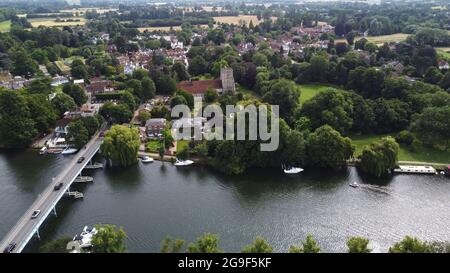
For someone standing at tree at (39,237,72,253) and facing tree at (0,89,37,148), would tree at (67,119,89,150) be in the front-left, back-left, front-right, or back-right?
front-right

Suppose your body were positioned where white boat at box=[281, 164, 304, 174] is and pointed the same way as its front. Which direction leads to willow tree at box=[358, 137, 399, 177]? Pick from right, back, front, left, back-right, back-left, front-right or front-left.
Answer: front
